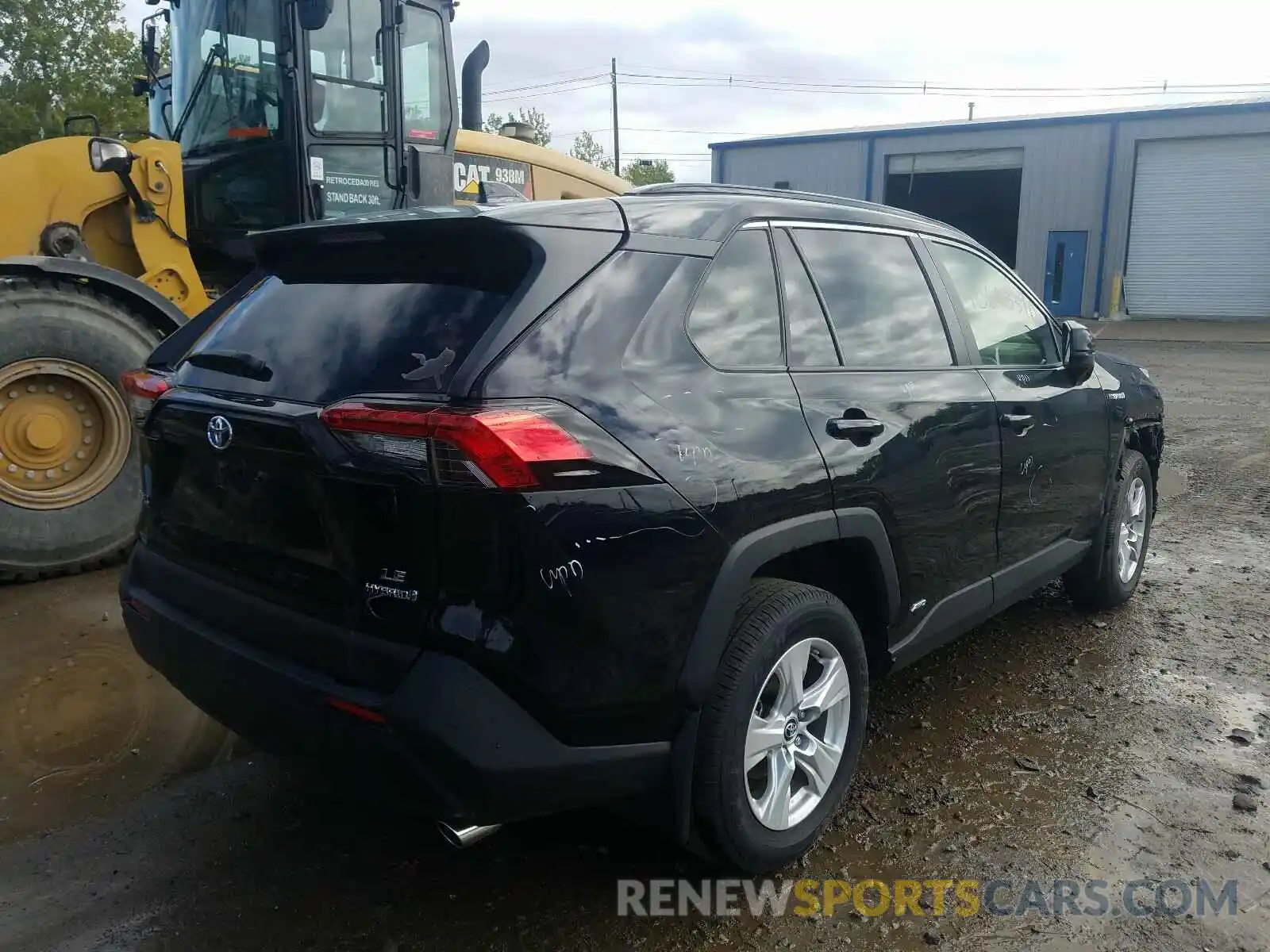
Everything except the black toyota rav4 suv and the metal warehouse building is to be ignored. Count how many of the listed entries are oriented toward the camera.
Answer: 1

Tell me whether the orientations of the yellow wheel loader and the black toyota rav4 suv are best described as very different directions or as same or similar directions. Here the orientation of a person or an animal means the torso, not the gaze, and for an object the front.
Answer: very different directions

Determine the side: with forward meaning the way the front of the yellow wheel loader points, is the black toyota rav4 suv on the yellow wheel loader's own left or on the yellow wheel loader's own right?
on the yellow wheel loader's own left

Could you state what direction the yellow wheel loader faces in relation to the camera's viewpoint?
facing the viewer and to the left of the viewer

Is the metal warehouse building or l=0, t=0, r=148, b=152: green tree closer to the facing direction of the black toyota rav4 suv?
the metal warehouse building

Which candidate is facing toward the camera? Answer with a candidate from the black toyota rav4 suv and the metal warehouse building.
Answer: the metal warehouse building

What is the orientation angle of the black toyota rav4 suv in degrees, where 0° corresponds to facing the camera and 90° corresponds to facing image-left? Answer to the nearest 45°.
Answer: approximately 225°

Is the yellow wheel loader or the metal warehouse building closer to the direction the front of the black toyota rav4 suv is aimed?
the metal warehouse building

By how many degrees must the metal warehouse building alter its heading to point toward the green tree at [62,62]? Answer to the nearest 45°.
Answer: approximately 90° to its right

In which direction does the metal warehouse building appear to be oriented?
toward the camera

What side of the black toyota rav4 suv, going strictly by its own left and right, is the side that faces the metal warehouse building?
front

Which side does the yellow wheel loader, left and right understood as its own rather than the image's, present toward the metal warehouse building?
back

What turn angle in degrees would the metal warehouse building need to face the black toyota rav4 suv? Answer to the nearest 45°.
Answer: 0° — it already faces it

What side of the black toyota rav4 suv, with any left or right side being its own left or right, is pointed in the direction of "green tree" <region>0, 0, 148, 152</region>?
left
